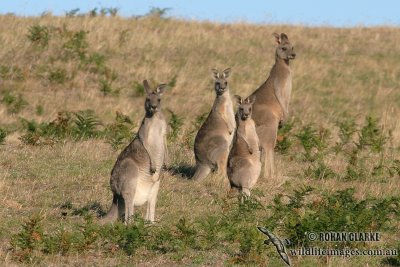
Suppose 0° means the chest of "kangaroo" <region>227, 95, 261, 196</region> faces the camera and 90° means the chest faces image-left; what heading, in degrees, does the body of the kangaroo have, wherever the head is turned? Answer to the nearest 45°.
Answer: approximately 315°

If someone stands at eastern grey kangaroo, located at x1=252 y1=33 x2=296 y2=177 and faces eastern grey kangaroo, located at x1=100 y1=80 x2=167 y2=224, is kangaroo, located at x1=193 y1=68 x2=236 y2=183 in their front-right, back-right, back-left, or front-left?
front-right

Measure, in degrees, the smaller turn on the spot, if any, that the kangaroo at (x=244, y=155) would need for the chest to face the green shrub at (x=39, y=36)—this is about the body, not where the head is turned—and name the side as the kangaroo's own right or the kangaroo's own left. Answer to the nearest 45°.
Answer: approximately 180°

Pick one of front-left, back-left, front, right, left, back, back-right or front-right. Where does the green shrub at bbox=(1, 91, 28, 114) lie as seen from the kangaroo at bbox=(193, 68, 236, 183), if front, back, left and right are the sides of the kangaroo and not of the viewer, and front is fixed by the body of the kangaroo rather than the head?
back

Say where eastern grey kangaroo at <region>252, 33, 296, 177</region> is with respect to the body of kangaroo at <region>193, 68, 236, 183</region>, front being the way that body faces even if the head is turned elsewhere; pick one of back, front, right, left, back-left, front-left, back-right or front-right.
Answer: left

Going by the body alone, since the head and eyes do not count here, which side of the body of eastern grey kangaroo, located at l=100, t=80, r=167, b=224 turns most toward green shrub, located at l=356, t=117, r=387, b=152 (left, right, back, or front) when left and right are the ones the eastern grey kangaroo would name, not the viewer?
left

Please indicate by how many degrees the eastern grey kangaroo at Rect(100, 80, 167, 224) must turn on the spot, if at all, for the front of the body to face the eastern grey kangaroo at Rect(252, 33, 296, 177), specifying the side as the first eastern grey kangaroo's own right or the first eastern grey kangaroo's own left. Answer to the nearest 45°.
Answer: approximately 90° to the first eastern grey kangaroo's own left

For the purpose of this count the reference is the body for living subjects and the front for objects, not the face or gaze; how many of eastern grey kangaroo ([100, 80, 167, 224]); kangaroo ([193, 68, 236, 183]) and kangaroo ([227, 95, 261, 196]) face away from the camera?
0

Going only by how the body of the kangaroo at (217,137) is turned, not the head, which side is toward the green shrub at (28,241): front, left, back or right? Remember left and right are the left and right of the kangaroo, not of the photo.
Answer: right

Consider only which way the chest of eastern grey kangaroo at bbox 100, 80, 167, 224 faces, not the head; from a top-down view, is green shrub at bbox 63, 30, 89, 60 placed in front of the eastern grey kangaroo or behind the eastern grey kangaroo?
behind

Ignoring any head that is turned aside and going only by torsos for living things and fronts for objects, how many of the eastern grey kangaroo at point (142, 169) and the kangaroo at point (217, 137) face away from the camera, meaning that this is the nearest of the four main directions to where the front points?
0

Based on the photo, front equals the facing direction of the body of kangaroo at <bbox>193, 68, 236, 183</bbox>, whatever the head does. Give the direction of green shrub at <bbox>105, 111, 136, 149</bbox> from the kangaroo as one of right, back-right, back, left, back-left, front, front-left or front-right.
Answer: back

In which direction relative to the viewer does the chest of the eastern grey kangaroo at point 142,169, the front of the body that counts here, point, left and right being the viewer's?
facing the viewer and to the right of the viewer

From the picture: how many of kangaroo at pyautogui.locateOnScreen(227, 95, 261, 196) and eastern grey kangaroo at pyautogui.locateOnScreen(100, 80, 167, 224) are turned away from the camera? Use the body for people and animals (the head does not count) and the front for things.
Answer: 0
